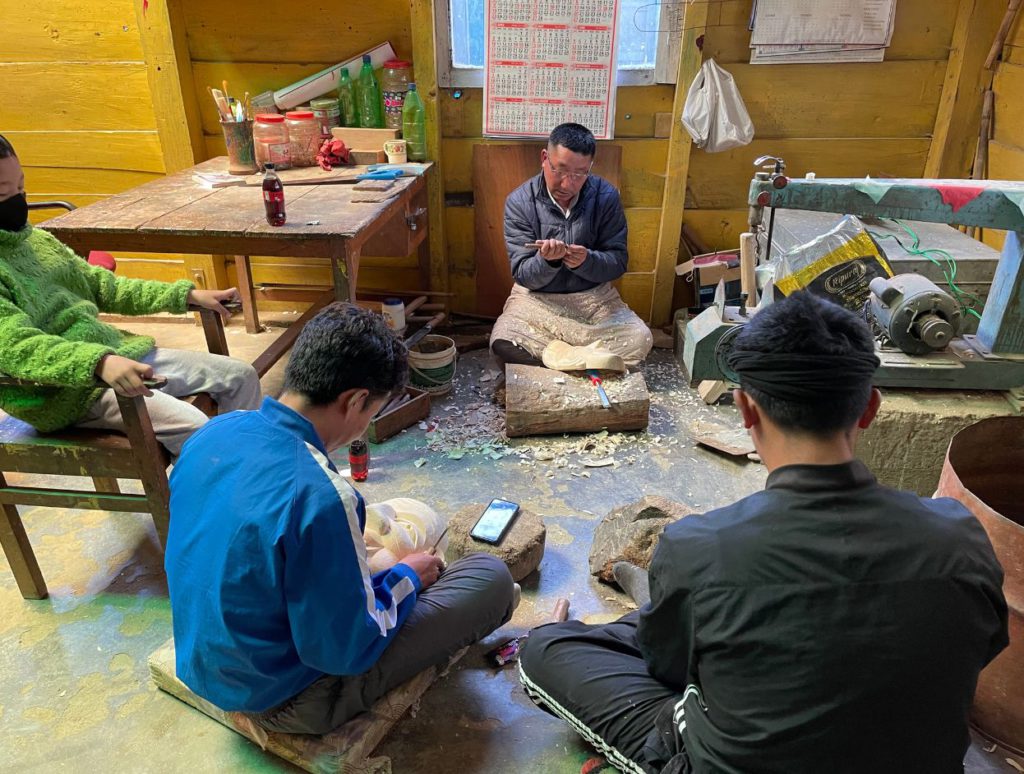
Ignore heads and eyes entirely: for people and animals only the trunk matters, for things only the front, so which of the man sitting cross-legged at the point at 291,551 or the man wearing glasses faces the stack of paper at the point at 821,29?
the man sitting cross-legged

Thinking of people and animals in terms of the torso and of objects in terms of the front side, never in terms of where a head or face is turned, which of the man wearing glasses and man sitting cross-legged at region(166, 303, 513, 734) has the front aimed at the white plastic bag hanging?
the man sitting cross-legged

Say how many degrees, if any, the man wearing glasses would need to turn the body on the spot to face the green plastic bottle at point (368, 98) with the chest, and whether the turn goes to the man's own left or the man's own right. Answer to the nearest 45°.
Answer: approximately 135° to the man's own right

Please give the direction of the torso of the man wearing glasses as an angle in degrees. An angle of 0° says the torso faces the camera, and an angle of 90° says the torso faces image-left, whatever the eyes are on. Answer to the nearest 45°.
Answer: approximately 0°

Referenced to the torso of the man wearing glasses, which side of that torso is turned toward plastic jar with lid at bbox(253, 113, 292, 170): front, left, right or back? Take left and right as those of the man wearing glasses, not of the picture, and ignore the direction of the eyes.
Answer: right

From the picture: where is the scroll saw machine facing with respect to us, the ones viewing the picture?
facing to the left of the viewer

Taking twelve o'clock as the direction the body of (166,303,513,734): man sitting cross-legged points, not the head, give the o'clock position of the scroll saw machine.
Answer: The scroll saw machine is roughly at 1 o'clock from the man sitting cross-legged.

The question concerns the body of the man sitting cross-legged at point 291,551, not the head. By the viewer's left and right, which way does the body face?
facing away from the viewer and to the right of the viewer

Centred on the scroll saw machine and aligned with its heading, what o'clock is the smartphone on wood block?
The smartphone on wood block is roughly at 11 o'clock from the scroll saw machine.

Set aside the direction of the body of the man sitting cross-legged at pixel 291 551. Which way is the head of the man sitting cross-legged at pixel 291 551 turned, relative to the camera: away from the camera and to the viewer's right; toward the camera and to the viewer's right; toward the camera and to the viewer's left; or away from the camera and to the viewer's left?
away from the camera and to the viewer's right

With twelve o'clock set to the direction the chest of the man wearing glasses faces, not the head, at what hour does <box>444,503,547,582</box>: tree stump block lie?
The tree stump block is roughly at 12 o'clock from the man wearing glasses.
